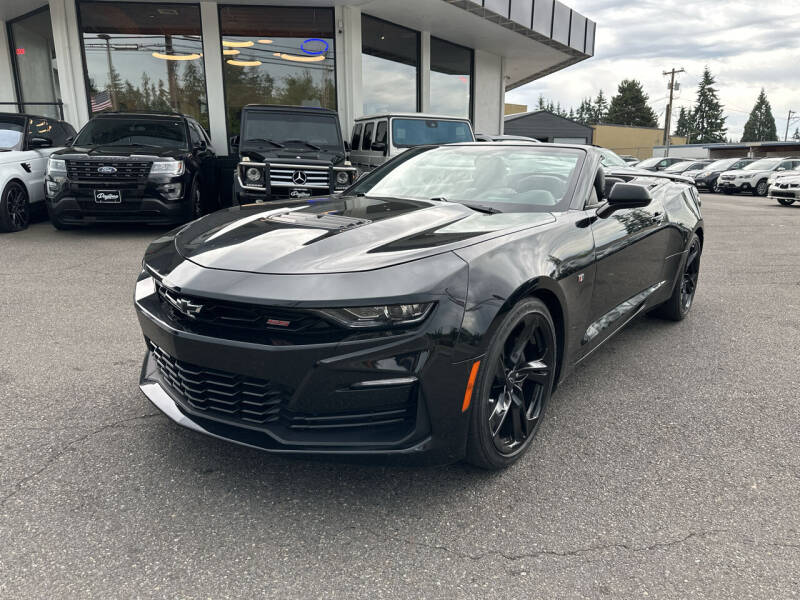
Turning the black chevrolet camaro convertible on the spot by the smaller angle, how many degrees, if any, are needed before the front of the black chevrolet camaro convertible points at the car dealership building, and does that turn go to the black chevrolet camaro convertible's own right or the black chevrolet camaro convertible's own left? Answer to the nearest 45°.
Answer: approximately 135° to the black chevrolet camaro convertible's own right

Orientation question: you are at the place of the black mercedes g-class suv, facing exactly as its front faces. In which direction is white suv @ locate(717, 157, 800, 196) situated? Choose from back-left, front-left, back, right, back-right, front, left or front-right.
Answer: back-left

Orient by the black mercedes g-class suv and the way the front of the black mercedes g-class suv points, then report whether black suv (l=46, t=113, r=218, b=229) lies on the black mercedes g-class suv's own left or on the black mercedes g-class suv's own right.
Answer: on the black mercedes g-class suv's own right

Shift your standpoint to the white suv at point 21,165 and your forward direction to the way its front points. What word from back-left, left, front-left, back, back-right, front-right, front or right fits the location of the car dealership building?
back

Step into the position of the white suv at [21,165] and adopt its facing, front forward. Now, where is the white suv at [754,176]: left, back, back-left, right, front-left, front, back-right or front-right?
back-left

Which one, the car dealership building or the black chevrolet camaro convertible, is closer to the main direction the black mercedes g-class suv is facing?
the black chevrolet camaro convertible

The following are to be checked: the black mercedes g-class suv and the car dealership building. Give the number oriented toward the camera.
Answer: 2
